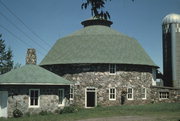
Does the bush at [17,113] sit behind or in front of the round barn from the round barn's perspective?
in front

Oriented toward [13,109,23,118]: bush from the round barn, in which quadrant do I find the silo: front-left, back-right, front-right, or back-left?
back-left

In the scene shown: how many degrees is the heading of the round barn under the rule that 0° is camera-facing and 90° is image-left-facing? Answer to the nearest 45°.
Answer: approximately 0°

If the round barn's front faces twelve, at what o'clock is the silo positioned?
The silo is roughly at 8 o'clock from the round barn.

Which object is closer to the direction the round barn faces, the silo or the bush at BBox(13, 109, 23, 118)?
the bush
